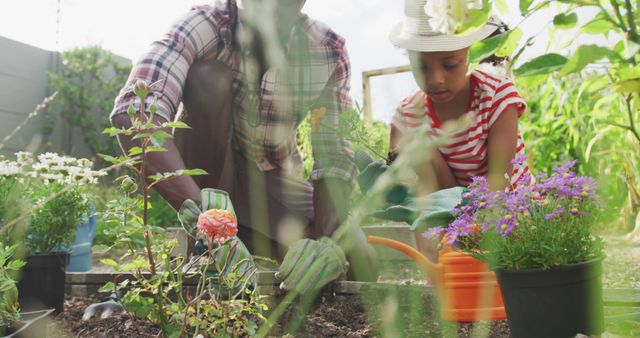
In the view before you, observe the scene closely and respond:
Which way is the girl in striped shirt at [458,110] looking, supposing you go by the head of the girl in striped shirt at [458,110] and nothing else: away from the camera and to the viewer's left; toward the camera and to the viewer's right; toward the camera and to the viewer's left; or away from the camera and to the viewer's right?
toward the camera and to the viewer's left

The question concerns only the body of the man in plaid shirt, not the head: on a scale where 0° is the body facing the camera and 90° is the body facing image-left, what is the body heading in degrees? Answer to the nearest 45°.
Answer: approximately 0°

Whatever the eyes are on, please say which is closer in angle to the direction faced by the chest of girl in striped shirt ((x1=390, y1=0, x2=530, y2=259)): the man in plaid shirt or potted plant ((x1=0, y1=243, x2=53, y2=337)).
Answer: the potted plant

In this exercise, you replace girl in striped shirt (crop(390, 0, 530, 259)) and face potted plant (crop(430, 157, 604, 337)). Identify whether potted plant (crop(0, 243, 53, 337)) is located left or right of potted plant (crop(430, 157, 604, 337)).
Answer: right

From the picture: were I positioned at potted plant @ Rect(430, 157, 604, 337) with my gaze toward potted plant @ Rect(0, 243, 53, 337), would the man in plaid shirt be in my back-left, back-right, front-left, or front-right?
front-right

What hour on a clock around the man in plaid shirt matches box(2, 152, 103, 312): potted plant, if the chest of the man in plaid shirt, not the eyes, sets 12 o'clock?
The potted plant is roughly at 2 o'clock from the man in plaid shirt.

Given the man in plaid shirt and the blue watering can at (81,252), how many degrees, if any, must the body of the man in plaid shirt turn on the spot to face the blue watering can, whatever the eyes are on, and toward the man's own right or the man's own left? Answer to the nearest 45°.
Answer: approximately 135° to the man's own right

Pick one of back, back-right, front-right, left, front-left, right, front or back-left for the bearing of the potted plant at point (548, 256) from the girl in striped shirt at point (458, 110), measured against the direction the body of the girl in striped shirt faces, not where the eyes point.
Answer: front-left

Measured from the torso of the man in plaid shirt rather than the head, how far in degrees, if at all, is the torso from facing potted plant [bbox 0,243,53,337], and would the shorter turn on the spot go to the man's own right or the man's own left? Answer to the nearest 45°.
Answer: approximately 45° to the man's own right

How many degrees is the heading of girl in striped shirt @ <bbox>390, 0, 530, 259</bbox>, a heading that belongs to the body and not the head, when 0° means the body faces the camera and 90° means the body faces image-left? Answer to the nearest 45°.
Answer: approximately 45°

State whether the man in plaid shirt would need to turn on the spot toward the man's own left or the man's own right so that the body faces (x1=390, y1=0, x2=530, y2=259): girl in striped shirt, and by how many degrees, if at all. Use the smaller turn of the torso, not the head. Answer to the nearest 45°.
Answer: approximately 45° to the man's own left

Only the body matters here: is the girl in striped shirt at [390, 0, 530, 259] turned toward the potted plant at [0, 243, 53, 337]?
yes
